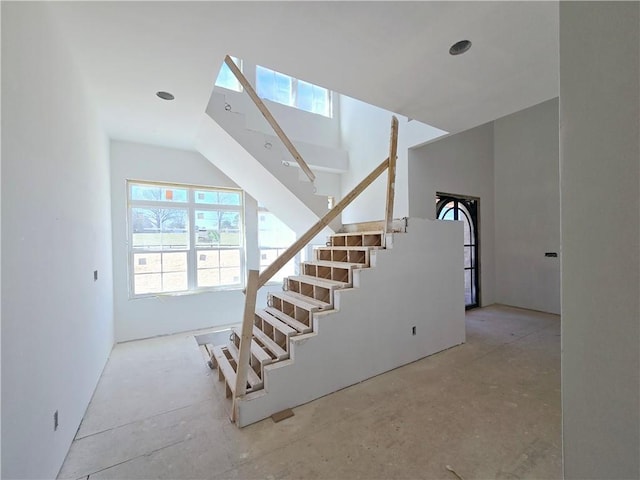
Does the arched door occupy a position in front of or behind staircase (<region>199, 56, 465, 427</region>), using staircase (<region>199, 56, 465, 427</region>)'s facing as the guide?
behind

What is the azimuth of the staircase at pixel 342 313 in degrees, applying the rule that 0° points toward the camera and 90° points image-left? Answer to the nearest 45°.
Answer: approximately 45°

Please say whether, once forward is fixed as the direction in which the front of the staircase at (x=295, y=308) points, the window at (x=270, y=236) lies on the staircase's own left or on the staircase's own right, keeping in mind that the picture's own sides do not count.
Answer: on the staircase's own right

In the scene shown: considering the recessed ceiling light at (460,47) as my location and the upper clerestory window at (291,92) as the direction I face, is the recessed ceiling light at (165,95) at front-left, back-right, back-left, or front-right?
front-left

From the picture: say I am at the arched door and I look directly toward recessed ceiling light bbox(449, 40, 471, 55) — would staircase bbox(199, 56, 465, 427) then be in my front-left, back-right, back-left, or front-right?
front-right

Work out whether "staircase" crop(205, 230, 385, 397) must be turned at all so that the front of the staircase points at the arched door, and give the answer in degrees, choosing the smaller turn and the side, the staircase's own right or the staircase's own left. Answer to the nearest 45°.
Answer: approximately 180°

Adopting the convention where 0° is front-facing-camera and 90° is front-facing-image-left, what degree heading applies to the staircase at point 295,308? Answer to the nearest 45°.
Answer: approximately 45°
